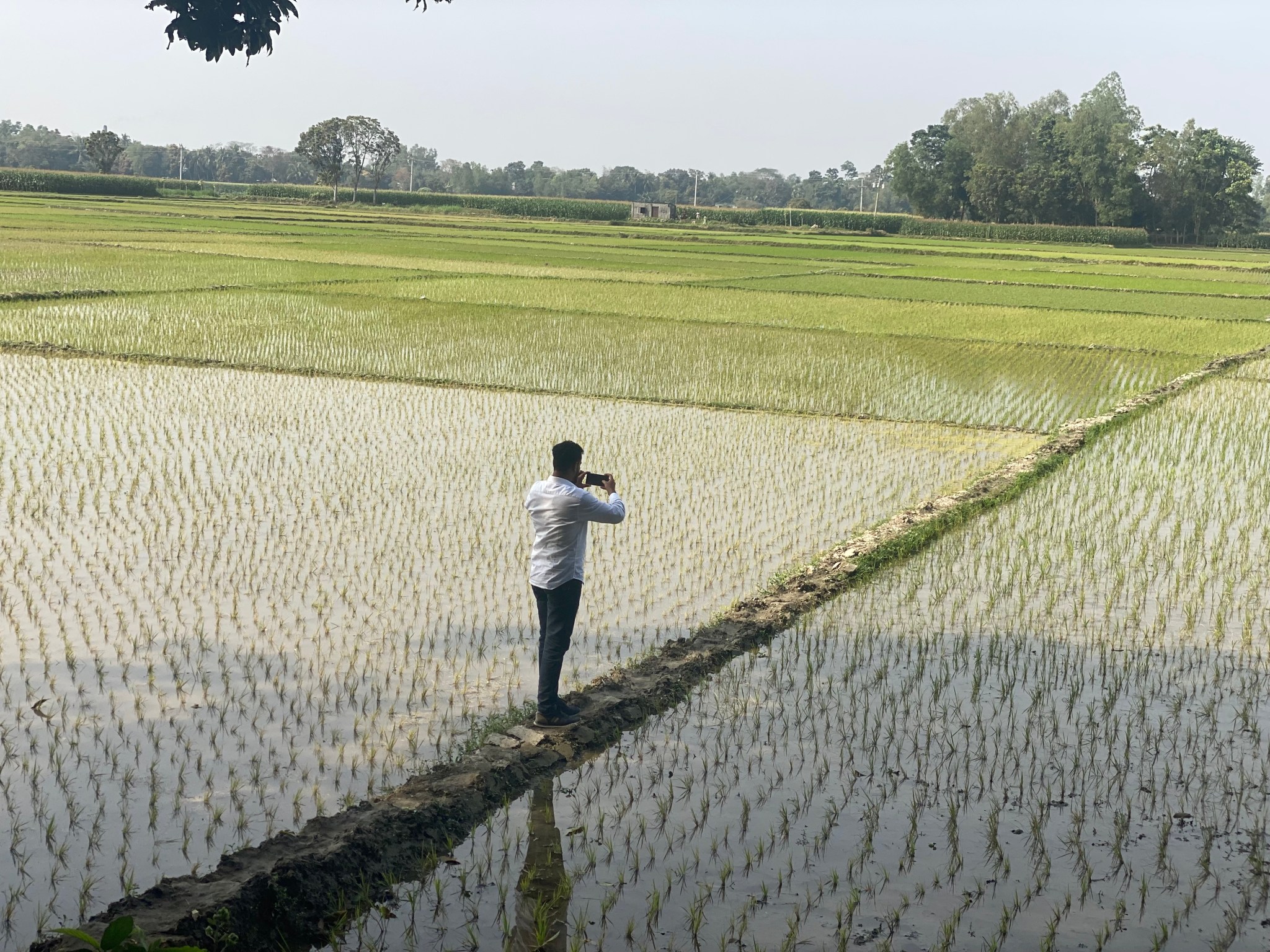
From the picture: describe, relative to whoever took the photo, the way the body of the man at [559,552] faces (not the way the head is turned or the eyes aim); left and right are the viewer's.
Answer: facing away from the viewer and to the right of the viewer

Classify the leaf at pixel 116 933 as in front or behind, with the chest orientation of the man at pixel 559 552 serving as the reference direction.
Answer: behind
